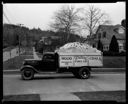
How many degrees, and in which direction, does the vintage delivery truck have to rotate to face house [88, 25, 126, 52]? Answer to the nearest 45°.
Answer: approximately 90° to its right

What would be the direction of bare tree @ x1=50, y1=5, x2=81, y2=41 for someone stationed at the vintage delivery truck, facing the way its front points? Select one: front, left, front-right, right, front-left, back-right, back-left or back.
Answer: right

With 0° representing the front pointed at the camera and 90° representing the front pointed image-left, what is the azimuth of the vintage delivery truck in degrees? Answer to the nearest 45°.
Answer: approximately 90°
